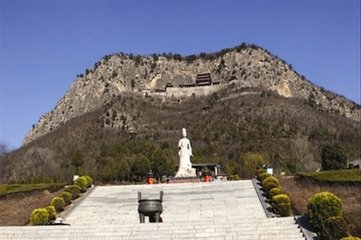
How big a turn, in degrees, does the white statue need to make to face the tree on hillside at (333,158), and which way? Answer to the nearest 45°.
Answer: approximately 135° to its left

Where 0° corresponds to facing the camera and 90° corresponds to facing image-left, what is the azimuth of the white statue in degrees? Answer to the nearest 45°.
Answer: approximately 0°

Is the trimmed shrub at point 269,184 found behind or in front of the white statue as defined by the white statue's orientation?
in front

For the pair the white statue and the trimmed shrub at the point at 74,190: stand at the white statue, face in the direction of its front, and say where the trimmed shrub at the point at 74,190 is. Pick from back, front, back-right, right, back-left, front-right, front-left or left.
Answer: front-right

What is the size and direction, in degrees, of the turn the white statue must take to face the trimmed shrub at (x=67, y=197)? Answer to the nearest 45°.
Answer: approximately 45° to its right

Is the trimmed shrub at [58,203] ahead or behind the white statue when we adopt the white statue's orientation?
ahead

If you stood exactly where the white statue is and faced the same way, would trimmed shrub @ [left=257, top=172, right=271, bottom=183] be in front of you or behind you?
in front

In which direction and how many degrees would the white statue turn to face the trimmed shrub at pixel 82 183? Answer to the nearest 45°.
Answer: approximately 45° to its right
